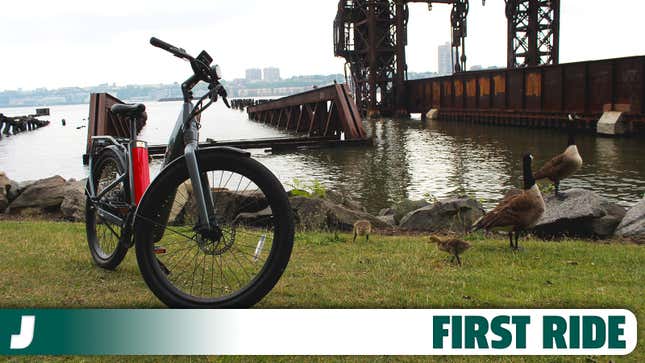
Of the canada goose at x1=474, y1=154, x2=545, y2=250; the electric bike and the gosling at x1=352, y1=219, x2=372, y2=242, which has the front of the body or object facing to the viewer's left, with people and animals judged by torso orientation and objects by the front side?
the gosling

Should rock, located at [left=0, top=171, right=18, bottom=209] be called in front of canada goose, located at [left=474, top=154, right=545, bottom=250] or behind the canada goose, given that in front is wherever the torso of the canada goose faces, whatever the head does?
behind

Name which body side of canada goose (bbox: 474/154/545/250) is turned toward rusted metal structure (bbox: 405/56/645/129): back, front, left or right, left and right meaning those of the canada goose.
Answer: left

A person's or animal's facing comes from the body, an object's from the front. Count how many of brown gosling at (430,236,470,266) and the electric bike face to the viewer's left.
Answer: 1

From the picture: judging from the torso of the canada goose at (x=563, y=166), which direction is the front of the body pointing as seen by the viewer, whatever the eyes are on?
to the viewer's right

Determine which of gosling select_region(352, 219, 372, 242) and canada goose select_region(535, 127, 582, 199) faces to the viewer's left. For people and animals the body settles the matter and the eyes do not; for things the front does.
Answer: the gosling

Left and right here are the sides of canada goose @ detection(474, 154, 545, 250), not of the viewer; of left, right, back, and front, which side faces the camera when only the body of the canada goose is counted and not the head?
right

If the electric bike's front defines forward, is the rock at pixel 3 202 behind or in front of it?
behind

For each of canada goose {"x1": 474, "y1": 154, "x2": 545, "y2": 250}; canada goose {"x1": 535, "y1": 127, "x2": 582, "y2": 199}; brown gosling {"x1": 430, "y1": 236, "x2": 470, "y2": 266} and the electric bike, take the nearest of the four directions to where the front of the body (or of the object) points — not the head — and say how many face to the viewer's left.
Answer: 1

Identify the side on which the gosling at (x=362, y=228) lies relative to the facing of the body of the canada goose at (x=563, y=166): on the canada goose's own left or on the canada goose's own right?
on the canada goose's own right

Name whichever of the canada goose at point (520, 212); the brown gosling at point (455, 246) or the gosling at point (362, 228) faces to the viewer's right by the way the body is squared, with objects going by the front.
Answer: the canada goose

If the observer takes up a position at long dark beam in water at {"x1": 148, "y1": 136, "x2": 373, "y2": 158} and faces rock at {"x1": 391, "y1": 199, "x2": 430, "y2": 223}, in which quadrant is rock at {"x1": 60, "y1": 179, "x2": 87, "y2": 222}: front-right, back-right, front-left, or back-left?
front-right

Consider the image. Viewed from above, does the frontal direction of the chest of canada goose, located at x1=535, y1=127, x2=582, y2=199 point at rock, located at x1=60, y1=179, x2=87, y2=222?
no

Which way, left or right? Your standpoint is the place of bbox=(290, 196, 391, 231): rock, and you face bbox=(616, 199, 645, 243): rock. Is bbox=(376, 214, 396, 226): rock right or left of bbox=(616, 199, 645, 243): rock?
left

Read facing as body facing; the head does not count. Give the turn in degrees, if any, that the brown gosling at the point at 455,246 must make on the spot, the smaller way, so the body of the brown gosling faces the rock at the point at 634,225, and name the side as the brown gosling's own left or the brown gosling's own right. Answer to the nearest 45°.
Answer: approximately 135° to the brown gosling's own right

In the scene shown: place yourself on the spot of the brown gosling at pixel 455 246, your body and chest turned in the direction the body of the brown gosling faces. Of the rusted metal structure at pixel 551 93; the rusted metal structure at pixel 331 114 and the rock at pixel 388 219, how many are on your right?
3
